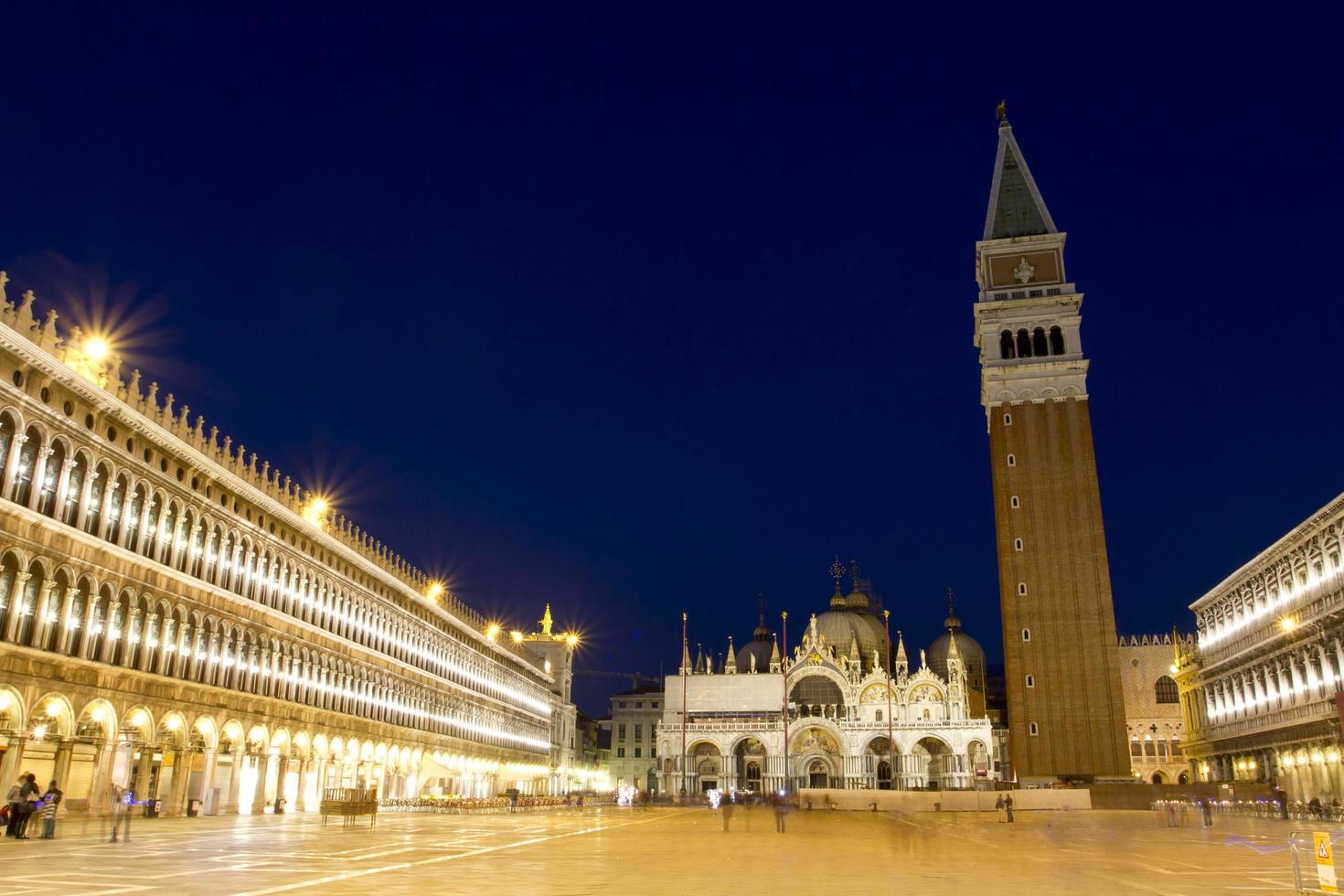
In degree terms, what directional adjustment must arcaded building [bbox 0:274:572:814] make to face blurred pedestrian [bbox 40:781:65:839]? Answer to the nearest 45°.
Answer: approximately 45° to its right

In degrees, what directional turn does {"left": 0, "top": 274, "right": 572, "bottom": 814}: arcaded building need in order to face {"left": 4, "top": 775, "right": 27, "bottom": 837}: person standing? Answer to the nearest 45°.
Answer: approximately 45° to its right

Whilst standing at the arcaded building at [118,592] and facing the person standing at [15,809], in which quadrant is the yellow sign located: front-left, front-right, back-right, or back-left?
front-left

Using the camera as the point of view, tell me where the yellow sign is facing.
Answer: facing the viewer and to the left of the viewer

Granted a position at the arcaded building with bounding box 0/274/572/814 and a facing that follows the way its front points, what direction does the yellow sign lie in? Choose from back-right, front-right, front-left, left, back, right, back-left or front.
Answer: front

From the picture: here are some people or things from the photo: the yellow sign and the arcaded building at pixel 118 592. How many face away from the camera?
0

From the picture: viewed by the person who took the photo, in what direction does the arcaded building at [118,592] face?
facing the viewer and to the right of the viewer
